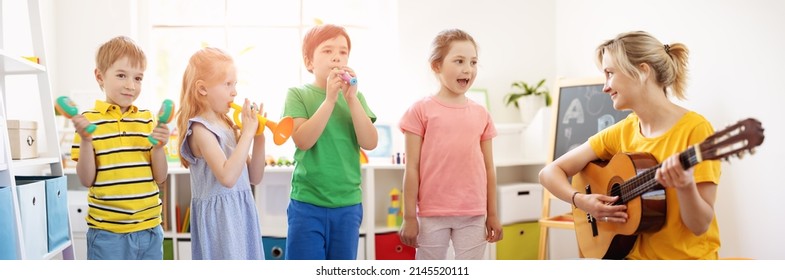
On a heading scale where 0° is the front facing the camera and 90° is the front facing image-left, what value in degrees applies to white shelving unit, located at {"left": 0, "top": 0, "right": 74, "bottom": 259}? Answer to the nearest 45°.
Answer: approximately 315°

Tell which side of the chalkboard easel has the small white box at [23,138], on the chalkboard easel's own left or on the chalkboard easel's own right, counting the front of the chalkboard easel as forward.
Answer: on the chalkboard easel's own right

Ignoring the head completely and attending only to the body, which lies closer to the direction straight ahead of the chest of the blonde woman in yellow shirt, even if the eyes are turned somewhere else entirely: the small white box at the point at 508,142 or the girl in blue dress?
the girl in blue dress

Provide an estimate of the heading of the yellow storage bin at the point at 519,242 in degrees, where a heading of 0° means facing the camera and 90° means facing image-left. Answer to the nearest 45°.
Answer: approximately 0°

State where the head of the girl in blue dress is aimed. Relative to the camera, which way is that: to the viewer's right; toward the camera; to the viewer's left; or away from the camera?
to the viewer's right

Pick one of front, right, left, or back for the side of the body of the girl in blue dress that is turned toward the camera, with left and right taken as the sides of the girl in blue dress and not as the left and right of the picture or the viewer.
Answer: right

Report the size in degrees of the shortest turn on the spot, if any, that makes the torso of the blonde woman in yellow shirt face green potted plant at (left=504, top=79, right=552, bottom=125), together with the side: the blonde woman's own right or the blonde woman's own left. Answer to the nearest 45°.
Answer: approximately 135° to the blonde woman's own right

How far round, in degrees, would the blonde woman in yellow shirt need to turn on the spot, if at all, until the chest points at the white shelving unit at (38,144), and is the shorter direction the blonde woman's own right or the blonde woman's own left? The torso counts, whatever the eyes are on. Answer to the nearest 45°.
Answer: approximately 45° to the blonde woman's own right

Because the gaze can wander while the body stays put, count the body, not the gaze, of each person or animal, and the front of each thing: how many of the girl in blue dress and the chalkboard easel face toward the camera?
1
